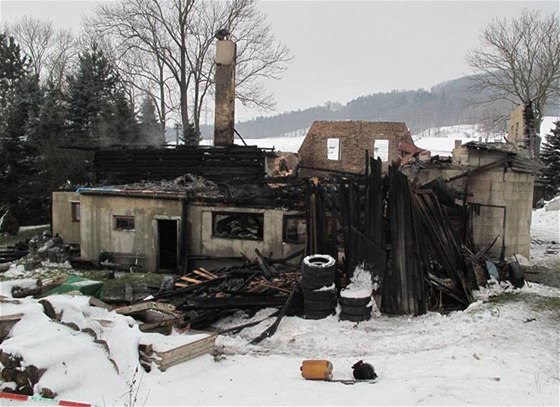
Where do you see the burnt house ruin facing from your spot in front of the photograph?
facing the viewer

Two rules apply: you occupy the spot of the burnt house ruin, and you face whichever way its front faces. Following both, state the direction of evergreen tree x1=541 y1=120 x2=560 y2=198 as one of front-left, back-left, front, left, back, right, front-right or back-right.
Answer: back-left

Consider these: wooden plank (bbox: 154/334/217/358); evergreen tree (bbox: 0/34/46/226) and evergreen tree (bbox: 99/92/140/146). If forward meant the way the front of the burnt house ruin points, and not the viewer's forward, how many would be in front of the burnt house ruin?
1

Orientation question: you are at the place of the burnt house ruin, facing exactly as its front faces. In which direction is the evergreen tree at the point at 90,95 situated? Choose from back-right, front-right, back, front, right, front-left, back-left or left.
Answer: back-right

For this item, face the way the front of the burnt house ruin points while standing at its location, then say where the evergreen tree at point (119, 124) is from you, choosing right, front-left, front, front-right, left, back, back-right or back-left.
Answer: back-right

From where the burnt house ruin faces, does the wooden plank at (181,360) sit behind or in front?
in front

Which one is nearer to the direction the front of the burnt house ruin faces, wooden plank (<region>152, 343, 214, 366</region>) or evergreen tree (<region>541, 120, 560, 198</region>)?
the wooden plank

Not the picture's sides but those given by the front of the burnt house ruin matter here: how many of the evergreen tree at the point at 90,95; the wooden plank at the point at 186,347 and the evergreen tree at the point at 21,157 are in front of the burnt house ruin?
1

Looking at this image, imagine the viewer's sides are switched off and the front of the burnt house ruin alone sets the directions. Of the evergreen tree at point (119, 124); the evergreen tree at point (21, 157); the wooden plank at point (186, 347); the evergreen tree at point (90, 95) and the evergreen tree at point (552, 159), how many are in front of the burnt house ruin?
1

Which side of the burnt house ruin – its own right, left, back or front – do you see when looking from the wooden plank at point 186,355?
front

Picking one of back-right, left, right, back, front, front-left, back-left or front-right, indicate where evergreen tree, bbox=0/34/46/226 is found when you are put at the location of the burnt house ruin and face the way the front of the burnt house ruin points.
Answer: back-right

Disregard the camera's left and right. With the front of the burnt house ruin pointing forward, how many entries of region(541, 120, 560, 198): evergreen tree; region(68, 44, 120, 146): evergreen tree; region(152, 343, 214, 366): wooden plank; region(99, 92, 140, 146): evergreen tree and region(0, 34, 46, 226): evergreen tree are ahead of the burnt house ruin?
1

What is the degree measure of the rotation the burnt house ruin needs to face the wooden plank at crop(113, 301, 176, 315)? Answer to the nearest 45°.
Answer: approximately 45° to its right

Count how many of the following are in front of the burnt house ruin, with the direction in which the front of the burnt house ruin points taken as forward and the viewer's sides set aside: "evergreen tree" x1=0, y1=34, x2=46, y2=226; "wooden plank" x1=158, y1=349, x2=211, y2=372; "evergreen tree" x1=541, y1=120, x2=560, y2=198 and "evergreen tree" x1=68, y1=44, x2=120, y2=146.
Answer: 1
